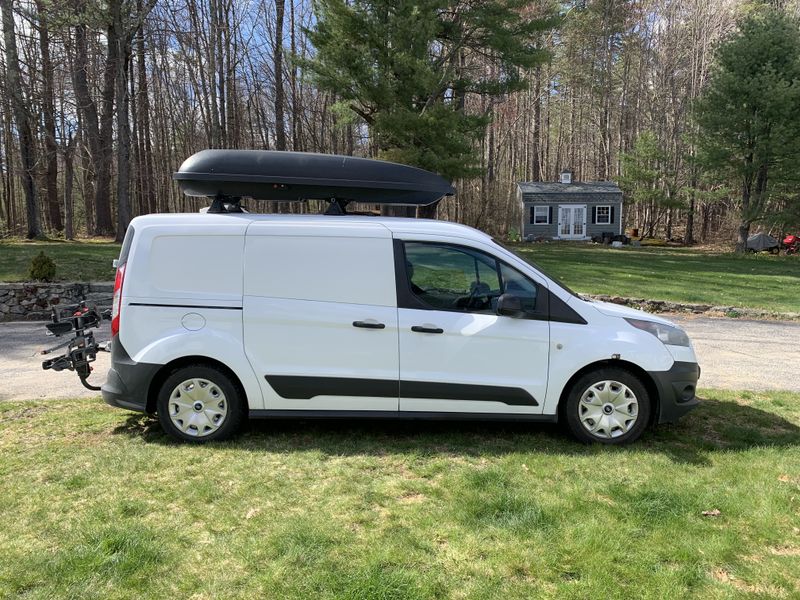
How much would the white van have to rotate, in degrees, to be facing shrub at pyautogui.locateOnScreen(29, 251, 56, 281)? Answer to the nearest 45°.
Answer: approximately 135° to its left

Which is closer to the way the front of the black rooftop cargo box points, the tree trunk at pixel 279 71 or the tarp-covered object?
the tarp-covered object

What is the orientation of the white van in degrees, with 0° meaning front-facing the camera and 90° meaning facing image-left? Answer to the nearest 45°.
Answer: approximately 270°

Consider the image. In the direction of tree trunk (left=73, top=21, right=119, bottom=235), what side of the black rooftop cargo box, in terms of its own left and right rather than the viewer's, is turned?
left

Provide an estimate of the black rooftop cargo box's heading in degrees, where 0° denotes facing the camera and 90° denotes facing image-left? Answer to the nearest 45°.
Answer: approximately 270°

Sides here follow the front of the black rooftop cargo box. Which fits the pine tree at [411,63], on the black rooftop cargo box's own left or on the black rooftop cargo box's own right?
on the black rooftop cargo box's own left

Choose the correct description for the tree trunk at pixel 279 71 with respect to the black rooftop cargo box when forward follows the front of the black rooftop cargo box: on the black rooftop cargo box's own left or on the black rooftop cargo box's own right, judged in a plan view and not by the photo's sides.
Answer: on the black rooftop cargo box's own left

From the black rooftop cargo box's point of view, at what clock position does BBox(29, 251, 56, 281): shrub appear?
The shrub is roughly at 8 o'clock from the black rooftop cargo box.

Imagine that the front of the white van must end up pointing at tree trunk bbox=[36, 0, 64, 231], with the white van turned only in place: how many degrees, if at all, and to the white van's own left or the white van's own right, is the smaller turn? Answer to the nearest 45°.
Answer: approximately 135° to the white van's own left

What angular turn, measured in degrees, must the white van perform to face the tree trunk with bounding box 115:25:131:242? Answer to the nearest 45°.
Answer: approximately 135° to its left
